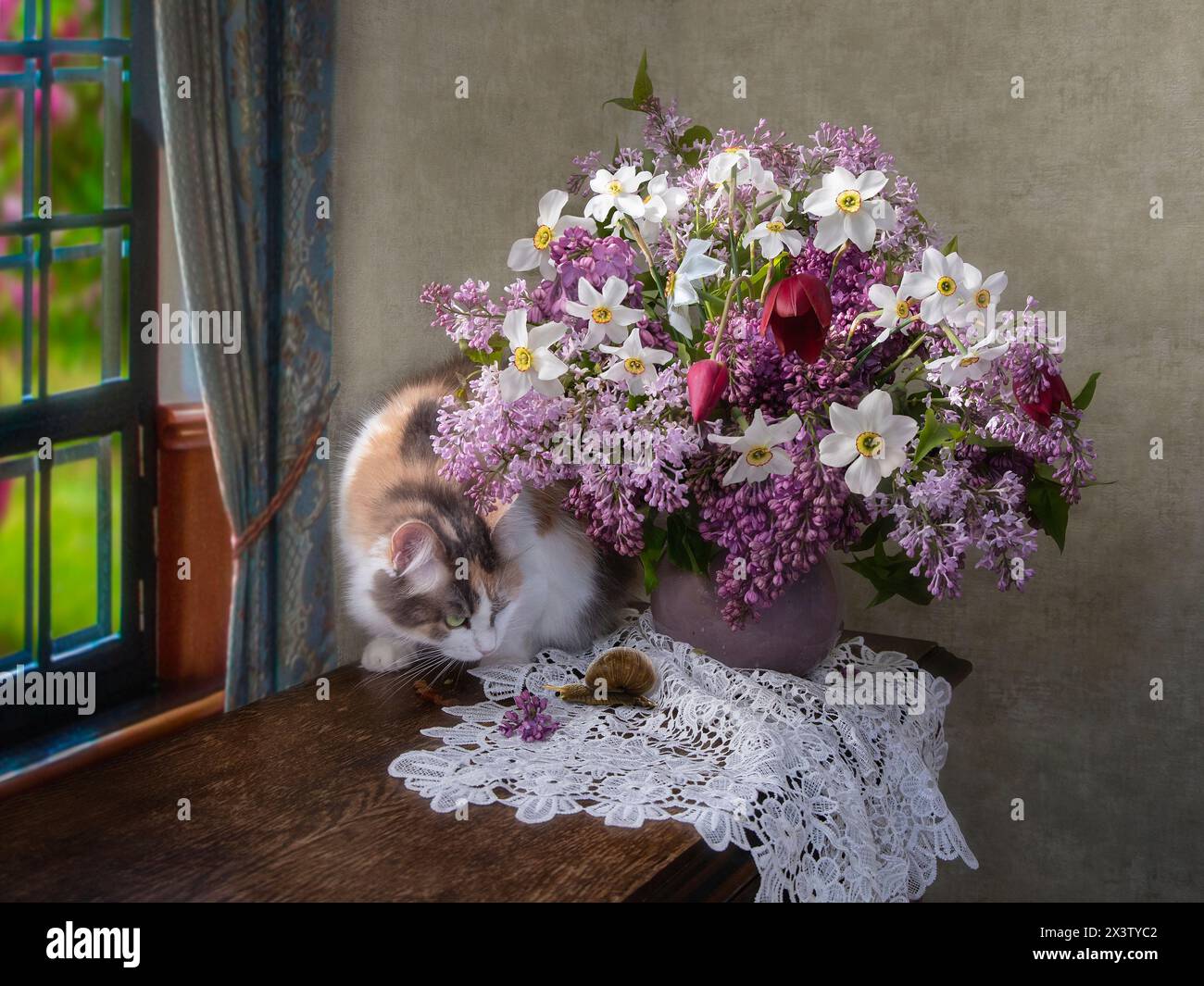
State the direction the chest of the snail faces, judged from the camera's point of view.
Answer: to the viewer's left

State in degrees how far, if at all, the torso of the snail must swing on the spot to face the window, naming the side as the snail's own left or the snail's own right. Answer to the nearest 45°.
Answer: approximately 45° to the snail's own right
